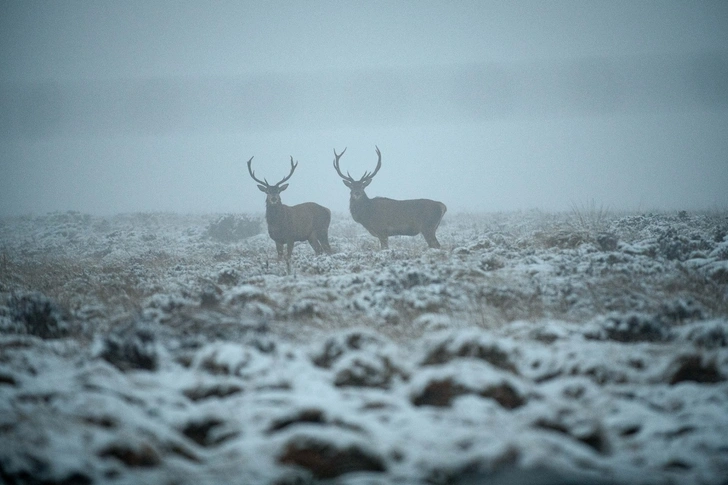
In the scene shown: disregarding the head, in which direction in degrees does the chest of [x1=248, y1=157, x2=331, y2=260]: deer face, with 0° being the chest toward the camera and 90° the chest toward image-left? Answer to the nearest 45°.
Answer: approximately 45°

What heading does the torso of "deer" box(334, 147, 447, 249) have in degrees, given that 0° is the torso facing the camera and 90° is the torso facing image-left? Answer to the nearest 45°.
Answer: approximately 90°

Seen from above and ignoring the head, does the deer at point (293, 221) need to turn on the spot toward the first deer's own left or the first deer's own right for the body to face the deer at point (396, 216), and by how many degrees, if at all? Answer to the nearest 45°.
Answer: approximately 135° to the first deer's own left

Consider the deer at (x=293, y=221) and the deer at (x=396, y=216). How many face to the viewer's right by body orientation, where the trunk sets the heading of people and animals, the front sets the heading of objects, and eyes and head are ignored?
0

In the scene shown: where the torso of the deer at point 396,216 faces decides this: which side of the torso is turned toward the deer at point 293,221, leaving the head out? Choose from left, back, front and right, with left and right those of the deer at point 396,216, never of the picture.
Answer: front
